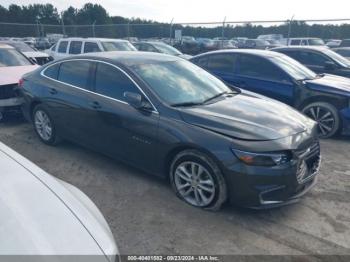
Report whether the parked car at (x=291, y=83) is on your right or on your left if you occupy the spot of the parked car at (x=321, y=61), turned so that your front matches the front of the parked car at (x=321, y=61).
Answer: on your right

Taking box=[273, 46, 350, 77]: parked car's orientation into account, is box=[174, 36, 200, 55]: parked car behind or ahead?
behind

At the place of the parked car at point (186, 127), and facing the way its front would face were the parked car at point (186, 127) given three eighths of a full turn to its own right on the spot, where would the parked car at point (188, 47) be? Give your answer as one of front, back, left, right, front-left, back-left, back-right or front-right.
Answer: right

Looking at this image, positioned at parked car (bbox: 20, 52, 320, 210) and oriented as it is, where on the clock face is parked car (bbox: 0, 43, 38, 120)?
parked car (bbox: 0, 43, 38, 120) is roughly at 6 o'clock from parked car (bbox: 20, 52, 320, 210).

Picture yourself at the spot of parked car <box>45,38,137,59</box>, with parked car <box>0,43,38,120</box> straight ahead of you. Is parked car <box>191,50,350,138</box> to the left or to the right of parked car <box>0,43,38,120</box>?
left

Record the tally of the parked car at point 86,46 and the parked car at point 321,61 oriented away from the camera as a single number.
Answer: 0

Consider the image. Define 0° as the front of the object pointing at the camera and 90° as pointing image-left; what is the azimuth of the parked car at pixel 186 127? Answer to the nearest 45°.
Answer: approximately 315°

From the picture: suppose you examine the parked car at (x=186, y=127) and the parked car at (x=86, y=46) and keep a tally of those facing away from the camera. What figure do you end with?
0

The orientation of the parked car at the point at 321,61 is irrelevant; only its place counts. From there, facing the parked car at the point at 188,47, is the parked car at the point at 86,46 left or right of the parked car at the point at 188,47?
left

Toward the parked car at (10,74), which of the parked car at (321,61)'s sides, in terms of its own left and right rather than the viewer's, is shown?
right

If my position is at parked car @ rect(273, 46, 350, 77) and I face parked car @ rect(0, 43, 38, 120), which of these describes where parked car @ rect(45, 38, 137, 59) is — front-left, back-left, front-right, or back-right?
front-right

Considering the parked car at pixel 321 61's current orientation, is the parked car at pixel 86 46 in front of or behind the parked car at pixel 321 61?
behind

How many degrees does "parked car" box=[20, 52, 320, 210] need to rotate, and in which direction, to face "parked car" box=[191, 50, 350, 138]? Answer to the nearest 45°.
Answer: approximately 90° to its left
